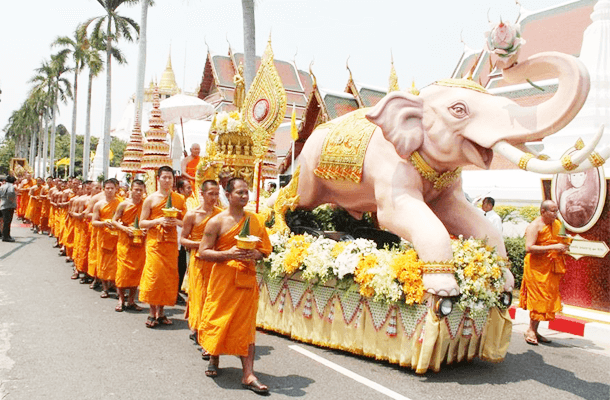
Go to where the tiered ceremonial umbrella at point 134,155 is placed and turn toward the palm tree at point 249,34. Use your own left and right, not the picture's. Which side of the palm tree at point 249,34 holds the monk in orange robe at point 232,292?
right

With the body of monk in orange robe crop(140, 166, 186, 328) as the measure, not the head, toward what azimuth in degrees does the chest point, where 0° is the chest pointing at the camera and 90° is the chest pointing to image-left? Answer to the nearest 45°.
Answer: approximately 315°

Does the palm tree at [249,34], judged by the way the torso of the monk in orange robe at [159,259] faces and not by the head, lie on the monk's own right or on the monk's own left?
on the monk's own left

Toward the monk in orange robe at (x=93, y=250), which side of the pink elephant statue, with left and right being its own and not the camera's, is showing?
back

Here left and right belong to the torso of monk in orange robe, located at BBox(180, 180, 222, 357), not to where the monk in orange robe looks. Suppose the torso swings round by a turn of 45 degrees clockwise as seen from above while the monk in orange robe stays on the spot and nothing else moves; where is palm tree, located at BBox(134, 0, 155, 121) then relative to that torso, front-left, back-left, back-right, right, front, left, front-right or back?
back

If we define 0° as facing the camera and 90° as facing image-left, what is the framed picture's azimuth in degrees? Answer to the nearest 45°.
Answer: approximately 0°

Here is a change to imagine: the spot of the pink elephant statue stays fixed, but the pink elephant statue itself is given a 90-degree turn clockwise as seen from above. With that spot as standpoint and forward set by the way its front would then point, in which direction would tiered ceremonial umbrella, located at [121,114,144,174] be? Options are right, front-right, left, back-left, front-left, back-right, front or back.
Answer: right

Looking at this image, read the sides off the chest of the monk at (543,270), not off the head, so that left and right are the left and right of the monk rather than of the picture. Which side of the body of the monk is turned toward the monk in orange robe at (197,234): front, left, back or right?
right

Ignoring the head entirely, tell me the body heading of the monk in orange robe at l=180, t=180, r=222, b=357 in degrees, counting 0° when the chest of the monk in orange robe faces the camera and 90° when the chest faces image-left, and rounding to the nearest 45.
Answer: approximately 315°

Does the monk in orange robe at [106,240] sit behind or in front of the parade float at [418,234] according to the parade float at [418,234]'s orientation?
behind

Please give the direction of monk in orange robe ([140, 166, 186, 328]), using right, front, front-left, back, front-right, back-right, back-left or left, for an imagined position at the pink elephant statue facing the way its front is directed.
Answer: back-right
